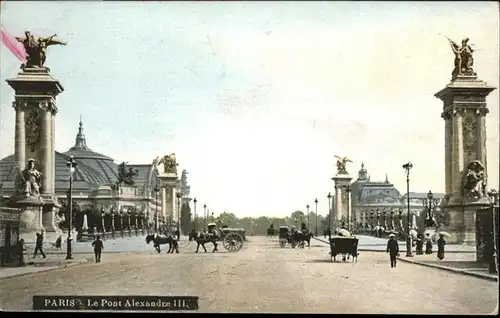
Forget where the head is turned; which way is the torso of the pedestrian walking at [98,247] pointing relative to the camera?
away from the camera

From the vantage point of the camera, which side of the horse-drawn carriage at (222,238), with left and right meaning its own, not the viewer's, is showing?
left

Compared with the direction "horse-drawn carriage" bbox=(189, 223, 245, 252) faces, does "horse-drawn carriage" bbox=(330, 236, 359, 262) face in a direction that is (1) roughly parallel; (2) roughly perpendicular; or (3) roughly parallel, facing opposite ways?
roughly perpendicular

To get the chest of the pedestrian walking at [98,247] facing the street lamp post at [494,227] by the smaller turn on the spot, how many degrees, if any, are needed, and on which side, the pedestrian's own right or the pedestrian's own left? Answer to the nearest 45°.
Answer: approximately 135° to the pedestrian's own right

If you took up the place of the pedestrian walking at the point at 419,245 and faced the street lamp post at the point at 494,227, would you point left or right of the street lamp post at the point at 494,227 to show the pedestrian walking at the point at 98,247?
right

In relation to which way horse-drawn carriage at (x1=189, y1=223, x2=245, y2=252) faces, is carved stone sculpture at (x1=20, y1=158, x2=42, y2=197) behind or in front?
in front

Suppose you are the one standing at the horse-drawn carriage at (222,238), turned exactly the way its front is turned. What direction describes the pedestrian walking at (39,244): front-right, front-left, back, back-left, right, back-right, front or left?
front-left
